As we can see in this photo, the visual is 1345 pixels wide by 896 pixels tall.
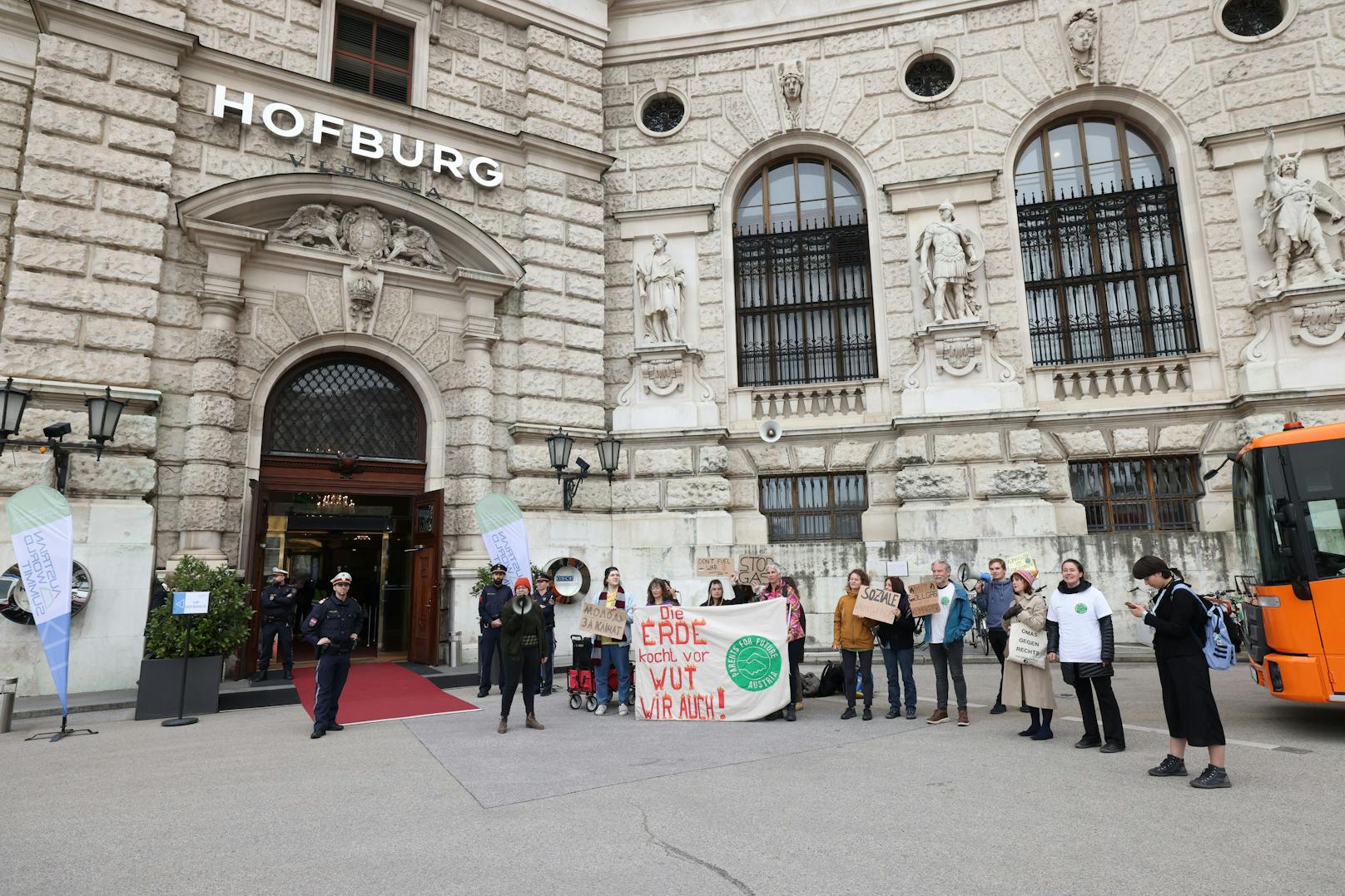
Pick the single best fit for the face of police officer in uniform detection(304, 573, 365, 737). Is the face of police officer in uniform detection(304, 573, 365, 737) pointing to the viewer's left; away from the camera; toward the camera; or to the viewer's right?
toward the camera

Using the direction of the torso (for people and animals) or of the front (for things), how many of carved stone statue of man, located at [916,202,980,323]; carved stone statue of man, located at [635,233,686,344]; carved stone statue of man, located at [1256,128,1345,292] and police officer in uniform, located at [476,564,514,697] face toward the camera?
4

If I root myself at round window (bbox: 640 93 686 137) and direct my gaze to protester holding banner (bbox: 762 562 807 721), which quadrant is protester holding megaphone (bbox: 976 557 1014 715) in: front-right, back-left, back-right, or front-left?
front-left

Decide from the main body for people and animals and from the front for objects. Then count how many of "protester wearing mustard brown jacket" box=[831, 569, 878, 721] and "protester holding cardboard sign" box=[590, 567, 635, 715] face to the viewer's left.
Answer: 0

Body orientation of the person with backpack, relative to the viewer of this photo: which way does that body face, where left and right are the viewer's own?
facing to the left of the viewer

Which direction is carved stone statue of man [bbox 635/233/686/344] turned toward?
toward the camera

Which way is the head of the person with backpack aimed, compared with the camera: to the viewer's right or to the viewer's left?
to the viewer's left

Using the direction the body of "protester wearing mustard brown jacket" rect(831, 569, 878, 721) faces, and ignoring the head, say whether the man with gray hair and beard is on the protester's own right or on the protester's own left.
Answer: on the protester's own left

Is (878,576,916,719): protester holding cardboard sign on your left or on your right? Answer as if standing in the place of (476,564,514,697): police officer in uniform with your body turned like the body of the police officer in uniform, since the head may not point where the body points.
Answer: on your left

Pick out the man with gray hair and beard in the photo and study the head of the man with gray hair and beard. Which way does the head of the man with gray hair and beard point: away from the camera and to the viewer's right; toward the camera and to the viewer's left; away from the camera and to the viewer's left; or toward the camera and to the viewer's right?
toward the camera and to the viewer's left

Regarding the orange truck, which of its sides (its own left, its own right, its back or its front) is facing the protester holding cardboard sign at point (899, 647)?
front

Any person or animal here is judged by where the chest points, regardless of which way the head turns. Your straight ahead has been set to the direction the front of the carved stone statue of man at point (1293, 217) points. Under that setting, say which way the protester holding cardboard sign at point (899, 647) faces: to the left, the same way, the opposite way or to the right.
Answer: the same way

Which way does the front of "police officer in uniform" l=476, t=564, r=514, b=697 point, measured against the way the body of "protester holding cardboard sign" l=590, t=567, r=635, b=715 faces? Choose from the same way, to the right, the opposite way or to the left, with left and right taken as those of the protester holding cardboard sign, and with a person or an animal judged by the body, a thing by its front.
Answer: the same way

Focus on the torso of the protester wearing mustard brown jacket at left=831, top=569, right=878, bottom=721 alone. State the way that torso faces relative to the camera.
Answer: toward the camera

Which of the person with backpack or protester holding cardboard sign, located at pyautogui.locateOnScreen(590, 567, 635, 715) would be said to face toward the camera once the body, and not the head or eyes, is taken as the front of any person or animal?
the protester holding cardboard sign

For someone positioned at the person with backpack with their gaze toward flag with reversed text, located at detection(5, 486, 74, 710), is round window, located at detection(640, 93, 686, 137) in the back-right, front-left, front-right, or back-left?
front-right
